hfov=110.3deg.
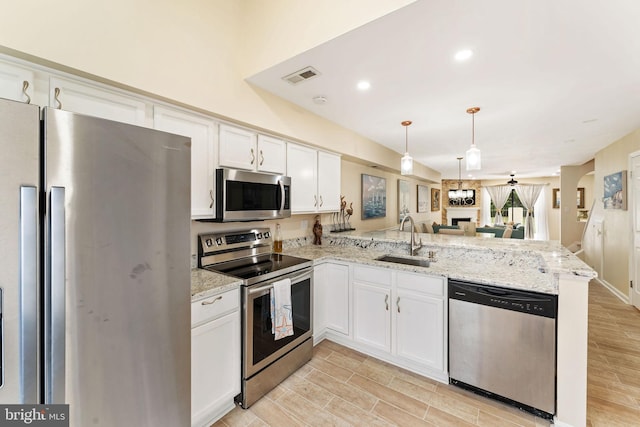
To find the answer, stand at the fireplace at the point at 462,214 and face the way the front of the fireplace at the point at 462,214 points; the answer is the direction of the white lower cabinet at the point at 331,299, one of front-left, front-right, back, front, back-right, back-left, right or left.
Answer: front

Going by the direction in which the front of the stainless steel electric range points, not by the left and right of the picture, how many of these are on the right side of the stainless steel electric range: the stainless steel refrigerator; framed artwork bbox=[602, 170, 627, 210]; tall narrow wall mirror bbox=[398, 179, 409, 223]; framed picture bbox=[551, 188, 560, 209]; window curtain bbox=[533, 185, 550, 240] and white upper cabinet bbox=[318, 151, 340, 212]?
1

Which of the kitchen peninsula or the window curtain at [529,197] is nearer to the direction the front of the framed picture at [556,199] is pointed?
the kitchen peninsula

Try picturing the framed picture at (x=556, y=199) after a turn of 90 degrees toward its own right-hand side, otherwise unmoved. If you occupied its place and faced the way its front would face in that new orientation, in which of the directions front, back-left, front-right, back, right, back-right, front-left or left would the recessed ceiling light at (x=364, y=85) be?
left

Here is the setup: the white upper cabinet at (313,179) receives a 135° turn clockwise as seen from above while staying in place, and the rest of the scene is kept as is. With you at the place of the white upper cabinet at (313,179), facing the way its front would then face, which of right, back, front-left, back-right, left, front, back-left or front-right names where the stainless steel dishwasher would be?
back-left

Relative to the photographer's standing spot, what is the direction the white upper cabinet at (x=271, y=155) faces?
facing the viewer and to the right of the viewer

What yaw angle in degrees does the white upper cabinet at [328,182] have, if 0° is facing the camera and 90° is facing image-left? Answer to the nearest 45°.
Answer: approximately 315°

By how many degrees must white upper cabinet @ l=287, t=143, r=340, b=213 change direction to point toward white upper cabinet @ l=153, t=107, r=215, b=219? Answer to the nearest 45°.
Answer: approximately 90° to its right

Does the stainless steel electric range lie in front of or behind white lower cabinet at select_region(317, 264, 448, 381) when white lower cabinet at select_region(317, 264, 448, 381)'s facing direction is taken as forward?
in front

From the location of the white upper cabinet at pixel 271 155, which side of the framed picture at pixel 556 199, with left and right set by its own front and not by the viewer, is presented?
front

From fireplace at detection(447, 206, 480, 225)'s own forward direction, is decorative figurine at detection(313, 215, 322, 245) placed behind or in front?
in front

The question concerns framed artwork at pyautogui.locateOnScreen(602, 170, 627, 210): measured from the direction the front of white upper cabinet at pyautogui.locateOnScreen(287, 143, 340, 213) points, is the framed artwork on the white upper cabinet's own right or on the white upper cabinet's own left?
on the white upper cabinet's own left
